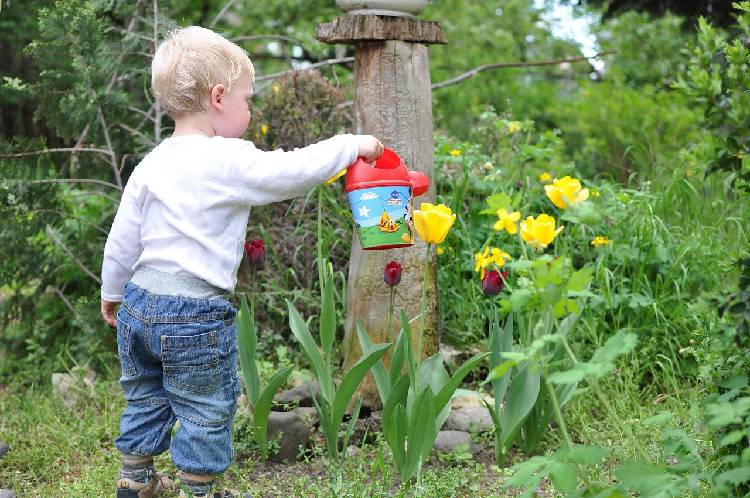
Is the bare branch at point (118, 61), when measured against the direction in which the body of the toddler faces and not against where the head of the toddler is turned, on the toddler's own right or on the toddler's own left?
on the toddler's own left

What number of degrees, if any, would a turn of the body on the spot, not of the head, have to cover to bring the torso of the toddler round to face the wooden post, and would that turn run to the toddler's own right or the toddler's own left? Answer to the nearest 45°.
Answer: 0° — they already face it

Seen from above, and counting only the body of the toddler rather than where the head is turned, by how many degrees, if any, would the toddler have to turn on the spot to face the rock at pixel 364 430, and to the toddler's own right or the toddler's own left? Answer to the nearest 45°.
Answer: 0° — they already face it

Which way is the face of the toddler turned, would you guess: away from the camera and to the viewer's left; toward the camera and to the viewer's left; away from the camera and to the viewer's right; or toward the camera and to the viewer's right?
away from the camera and to the viewer's right

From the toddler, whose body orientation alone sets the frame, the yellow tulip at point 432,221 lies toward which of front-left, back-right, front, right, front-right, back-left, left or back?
front-right

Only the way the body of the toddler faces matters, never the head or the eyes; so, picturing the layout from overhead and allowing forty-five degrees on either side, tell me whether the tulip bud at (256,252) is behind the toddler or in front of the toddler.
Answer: in front

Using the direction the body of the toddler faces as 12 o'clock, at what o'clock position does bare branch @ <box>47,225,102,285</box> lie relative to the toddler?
The bare branch is roughly at 10 o'clock from the toddler.

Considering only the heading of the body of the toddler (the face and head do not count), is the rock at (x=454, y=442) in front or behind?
in front

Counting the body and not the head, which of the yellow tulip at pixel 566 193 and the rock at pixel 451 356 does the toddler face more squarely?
the rock

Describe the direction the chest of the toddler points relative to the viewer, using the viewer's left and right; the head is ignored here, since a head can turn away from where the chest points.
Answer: facing away from the viewer and to the right of the viewer

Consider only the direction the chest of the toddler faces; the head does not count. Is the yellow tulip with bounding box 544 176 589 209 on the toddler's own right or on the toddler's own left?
on the toddler's own right

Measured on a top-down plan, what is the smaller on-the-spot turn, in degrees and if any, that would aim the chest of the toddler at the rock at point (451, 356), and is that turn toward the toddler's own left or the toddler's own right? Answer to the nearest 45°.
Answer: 0° — they already face it
